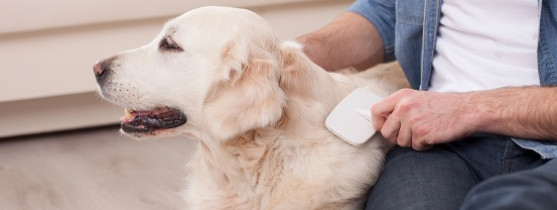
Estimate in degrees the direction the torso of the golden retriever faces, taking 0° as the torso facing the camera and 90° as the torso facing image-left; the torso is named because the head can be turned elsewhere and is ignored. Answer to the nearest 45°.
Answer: approximately 90°

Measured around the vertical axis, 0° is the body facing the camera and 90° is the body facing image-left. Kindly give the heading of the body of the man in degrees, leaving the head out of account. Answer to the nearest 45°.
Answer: approximately 45°

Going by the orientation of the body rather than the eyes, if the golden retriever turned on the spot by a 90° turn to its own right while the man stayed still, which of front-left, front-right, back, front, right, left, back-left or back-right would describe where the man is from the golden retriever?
right
